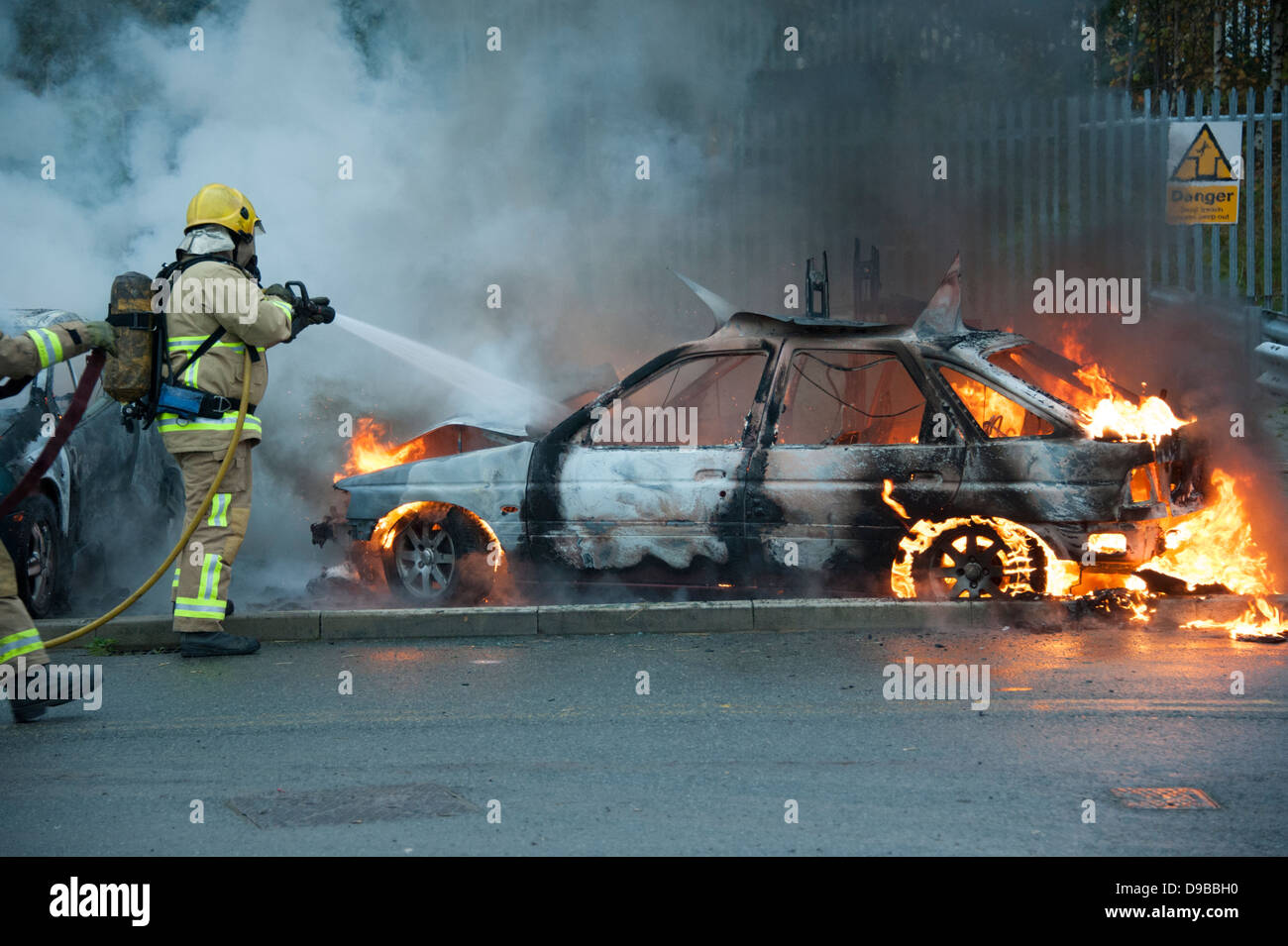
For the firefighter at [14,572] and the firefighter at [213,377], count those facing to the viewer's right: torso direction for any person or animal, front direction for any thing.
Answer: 2

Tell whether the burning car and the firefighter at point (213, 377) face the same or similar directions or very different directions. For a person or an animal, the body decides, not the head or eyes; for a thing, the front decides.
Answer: very different directions

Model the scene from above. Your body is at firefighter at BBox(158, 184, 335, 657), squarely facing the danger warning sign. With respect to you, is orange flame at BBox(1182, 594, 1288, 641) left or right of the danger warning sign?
right

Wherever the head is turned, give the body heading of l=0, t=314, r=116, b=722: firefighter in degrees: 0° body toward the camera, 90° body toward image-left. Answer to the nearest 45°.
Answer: approximately 270°

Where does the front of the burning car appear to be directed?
to the viewer's left

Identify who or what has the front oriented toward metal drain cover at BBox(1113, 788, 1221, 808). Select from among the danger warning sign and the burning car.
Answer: the danger warning sign

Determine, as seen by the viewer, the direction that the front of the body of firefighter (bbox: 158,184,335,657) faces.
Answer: to the viewer's right

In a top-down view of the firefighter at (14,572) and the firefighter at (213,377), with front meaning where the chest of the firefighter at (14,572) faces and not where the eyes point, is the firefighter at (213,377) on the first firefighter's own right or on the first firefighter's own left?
on the first firefighter's own left

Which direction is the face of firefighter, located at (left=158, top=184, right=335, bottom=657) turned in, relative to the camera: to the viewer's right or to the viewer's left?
to the viewer's right

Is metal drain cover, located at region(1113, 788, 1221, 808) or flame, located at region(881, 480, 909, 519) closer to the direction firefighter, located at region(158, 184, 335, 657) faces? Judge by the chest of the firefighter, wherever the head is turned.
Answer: the flame

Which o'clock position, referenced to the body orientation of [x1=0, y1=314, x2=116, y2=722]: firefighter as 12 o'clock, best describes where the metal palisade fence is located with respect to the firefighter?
The metal palisade fence is roughly at 11 o'clock from the firefighter.
